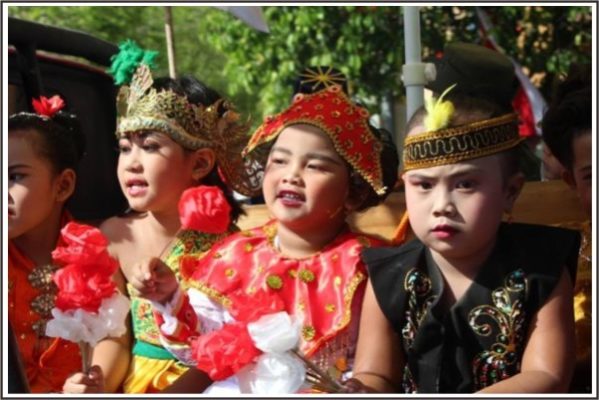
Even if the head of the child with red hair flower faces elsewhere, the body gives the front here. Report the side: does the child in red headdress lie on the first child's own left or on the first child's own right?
on the first child's own left

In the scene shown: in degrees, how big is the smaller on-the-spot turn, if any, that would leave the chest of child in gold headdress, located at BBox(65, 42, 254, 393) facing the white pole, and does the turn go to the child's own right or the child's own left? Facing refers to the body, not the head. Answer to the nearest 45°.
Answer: approximately 135° to the child's own left

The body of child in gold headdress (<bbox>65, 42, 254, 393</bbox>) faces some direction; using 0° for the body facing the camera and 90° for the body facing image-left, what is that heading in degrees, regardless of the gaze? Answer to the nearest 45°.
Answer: approximately 45°

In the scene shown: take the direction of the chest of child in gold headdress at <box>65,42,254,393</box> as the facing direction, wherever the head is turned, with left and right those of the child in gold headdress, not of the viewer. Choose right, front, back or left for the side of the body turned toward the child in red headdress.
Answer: left

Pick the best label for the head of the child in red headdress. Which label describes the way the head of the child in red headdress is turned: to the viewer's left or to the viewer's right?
to the viewer's left

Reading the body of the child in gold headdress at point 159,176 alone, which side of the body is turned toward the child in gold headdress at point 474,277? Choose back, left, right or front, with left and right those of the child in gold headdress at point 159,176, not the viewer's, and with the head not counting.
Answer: left
